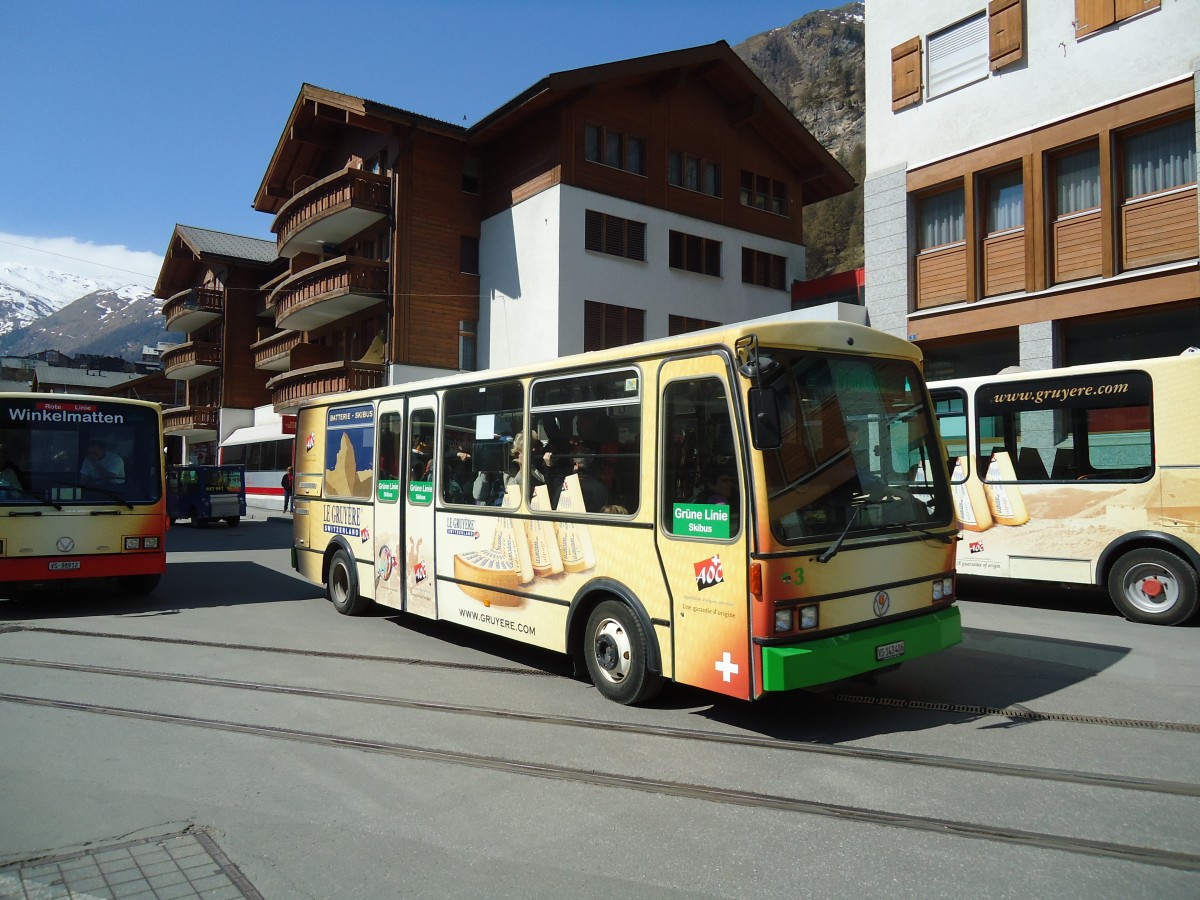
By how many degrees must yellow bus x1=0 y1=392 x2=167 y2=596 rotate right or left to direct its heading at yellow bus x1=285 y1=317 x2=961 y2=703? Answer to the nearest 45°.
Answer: approximately 45° to its left

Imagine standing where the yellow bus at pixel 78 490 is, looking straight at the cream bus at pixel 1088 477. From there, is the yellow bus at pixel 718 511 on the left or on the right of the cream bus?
right

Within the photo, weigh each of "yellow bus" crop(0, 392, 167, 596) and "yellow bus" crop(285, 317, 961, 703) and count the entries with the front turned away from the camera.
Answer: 0

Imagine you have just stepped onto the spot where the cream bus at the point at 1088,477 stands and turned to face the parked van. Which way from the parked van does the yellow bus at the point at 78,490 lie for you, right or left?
left

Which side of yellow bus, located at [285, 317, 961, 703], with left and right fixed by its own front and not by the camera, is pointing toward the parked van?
back

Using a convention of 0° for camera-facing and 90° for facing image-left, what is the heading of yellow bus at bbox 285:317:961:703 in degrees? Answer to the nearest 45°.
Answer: approximately 315°

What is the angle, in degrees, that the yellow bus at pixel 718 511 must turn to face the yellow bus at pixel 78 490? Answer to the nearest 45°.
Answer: approximately 180°

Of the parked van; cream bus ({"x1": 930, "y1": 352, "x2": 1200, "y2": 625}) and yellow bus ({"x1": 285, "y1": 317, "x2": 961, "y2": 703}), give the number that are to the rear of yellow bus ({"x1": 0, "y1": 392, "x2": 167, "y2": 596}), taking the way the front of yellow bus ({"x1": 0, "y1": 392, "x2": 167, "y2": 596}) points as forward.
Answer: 1

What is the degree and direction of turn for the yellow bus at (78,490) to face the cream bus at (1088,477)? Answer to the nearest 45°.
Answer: approximately 45° to its left

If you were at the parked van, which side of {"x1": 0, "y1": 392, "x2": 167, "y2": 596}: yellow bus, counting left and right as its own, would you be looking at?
back

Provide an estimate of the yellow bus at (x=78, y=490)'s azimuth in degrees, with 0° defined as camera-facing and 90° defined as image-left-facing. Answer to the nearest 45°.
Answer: approximately 0°

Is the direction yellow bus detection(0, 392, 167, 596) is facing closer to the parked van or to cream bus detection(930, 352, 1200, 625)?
the cream bus
